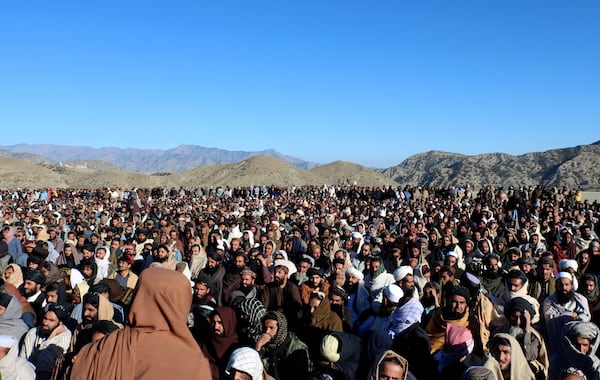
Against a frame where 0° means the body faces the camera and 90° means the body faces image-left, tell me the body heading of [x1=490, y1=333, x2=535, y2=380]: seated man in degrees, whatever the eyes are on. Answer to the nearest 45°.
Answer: approximately 45°

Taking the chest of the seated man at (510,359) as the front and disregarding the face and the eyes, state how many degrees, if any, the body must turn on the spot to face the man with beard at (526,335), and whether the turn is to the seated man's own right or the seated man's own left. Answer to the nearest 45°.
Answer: approximately 135° to the seated man's own right

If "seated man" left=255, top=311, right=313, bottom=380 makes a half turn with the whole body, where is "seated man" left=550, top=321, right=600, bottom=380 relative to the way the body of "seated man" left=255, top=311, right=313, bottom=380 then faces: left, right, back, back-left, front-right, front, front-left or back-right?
front-right

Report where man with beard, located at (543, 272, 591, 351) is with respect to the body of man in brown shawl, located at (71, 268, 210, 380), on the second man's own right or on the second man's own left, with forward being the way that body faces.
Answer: on the second man's own right

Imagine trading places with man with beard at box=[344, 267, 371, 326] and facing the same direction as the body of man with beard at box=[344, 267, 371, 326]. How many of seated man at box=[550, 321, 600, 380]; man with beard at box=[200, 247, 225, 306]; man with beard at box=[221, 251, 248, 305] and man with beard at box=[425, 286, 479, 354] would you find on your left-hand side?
2

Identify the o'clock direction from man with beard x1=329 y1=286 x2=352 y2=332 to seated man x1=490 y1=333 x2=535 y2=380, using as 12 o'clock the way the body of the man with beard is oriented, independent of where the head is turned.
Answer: The seated man is roughly at 9 o'clock from the man with beard.

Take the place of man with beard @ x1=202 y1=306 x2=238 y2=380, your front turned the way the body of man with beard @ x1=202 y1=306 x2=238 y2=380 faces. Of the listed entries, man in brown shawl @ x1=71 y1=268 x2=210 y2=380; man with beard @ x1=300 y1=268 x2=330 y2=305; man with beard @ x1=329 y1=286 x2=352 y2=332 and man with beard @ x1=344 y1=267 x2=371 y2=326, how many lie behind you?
3
